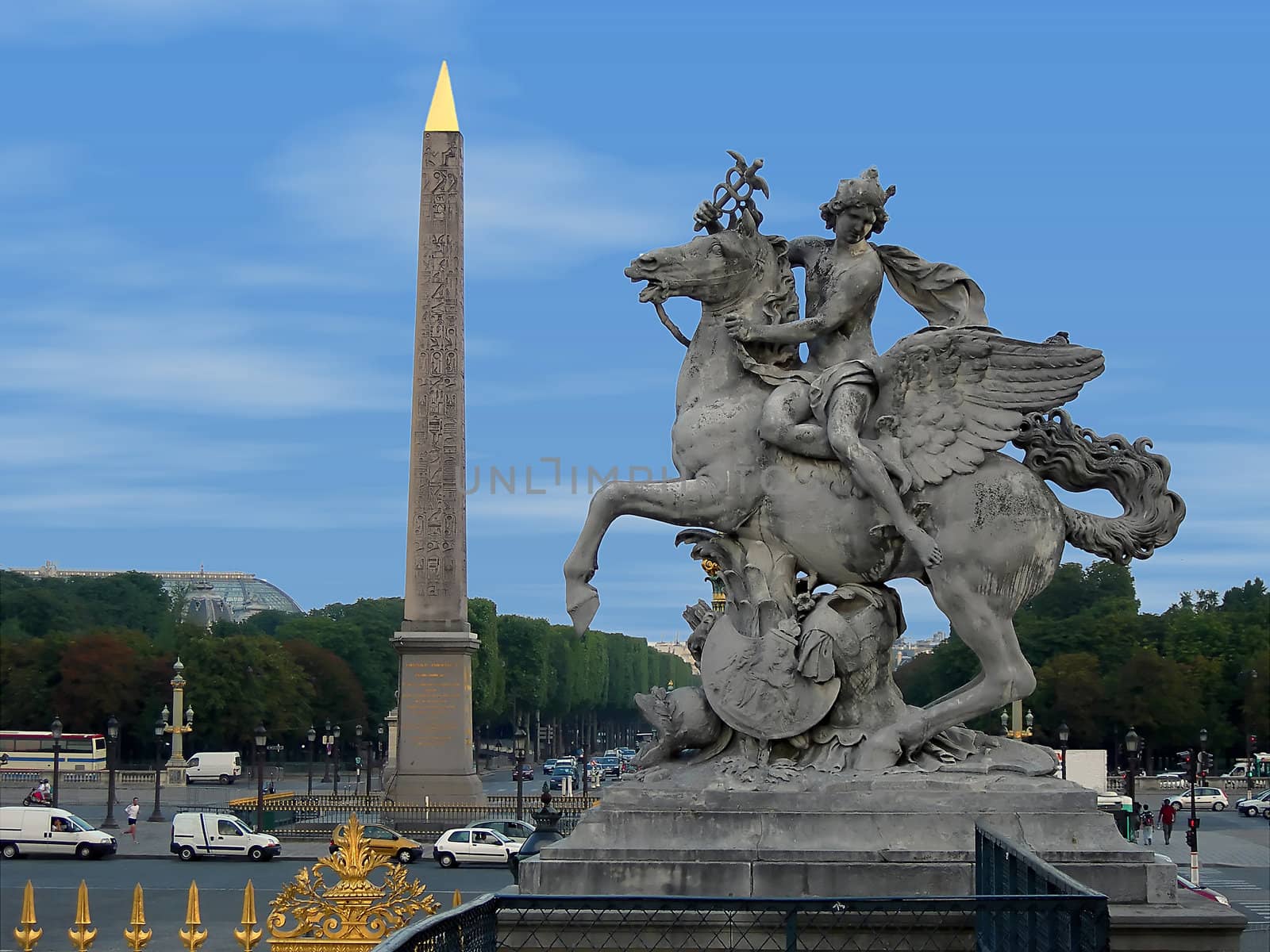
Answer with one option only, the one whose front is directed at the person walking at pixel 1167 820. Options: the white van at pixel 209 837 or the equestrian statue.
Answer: the white van

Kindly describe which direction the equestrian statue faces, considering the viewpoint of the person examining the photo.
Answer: facing to the left of the viewer

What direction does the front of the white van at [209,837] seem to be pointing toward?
to the viewer's right

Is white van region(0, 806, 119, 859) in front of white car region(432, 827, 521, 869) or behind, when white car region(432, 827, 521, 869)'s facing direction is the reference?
behind

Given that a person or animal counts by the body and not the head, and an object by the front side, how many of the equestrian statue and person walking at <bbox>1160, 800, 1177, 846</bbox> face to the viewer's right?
0

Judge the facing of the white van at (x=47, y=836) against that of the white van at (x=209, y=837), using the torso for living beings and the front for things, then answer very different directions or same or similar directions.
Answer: same or similar directions

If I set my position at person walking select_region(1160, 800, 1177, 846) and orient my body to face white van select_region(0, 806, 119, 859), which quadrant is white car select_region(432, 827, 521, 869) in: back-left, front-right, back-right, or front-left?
front-left

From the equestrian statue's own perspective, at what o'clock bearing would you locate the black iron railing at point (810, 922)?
The black iron railing is roughly at 9 o'clock from the equestrian statue.

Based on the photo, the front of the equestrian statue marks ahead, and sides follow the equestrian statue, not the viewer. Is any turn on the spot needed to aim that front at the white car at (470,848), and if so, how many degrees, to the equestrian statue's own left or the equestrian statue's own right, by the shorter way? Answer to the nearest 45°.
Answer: approximately 90° to the equestrian statue's own right

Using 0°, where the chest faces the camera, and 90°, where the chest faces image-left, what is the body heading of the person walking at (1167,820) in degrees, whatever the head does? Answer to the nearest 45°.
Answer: approximately 180°

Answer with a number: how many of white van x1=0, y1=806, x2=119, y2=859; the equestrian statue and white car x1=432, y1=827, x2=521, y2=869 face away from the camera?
0

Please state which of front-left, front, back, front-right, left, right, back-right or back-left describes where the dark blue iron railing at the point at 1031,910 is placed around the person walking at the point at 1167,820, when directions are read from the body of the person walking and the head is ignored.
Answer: back

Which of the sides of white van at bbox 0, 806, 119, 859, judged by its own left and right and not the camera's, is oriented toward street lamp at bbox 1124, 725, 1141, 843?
front

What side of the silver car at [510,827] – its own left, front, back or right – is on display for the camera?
right
